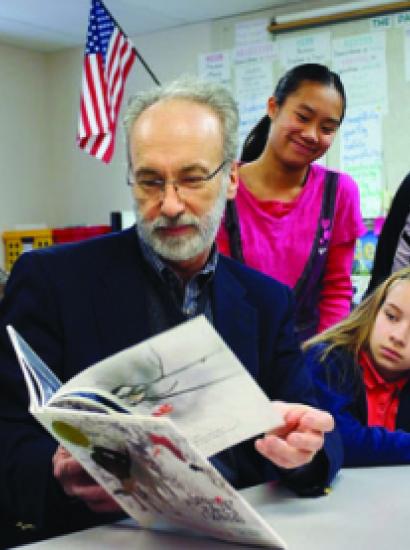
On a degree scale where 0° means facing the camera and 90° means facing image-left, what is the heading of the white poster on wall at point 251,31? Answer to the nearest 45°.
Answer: approximately 0°

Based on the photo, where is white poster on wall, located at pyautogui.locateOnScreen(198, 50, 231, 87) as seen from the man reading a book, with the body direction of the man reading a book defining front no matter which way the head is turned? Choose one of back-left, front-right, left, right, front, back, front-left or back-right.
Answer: back

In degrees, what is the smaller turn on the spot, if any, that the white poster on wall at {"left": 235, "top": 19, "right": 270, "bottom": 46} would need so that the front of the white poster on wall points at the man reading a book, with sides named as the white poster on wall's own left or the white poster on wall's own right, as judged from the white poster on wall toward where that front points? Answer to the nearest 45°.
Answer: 0° — it already faces them

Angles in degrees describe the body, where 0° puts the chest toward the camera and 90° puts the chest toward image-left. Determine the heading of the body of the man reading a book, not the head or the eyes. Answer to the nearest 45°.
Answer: approximately 0°

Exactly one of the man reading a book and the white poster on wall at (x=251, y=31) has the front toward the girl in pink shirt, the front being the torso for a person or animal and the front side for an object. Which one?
the white poster on wall

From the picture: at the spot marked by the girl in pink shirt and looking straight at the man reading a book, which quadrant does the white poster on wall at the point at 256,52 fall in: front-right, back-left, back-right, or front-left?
back-right

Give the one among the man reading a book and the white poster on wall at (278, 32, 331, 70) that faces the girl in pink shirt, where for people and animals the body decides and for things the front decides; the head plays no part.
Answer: the white poster on wall

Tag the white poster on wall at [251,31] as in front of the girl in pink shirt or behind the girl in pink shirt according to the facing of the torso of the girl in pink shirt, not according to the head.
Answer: behind

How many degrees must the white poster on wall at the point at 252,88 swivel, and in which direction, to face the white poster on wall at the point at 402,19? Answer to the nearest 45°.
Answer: approximately 45° to its left
